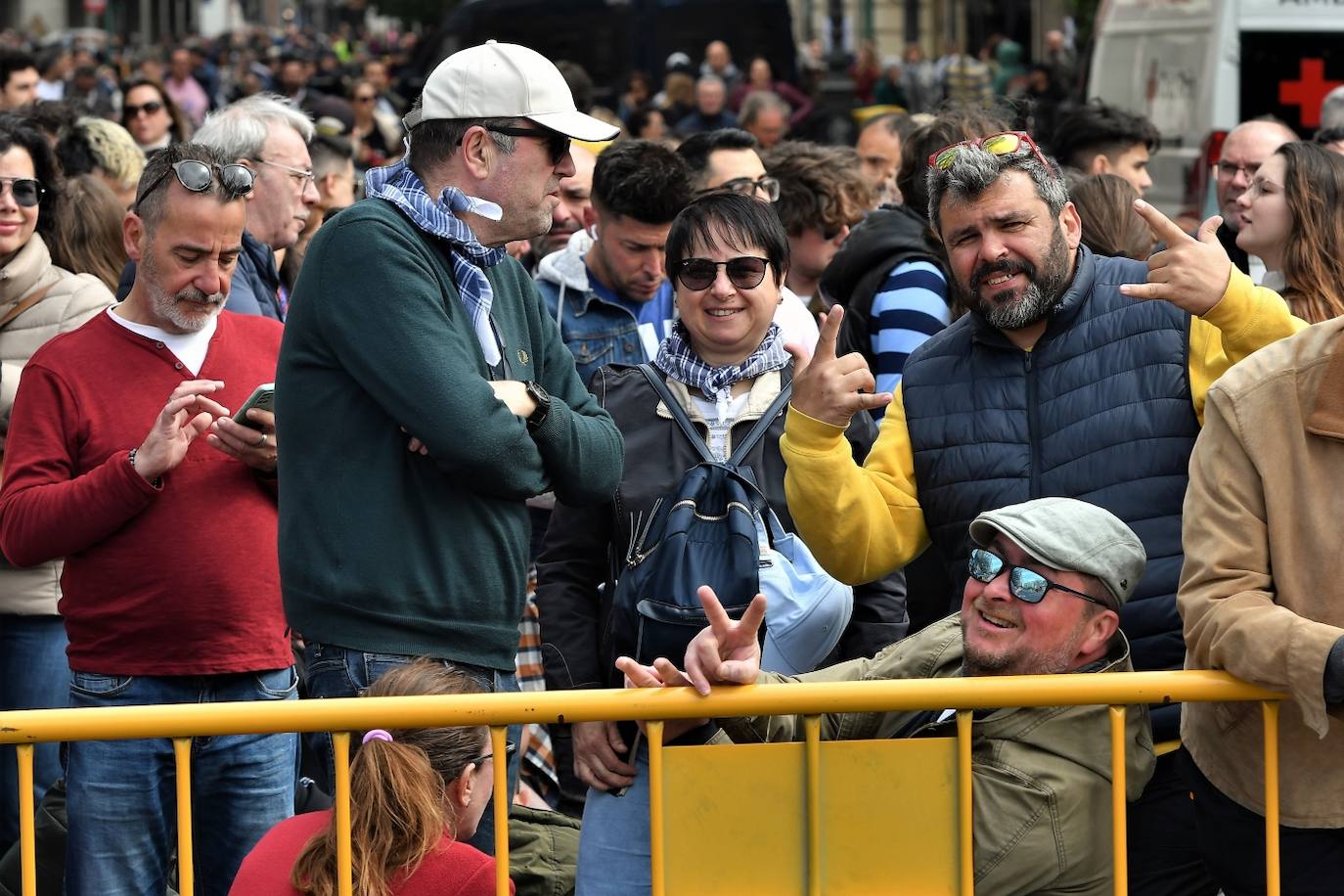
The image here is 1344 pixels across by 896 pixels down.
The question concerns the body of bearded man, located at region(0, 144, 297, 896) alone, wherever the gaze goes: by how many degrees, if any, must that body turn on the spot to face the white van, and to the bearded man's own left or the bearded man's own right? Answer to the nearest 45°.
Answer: approximately 90° to the bearded man's own left

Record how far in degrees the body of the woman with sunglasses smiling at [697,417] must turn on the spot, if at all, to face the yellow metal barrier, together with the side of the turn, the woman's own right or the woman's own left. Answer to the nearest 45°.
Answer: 0° — they already face it

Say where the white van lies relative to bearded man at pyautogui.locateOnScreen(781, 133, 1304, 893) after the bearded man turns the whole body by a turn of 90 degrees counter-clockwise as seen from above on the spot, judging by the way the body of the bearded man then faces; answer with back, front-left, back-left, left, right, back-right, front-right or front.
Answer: left

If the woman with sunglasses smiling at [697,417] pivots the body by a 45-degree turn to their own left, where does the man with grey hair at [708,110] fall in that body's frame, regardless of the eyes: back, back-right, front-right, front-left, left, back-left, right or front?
back-left

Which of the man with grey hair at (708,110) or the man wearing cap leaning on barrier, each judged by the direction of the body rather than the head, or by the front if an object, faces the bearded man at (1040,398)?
the man with grey hair
